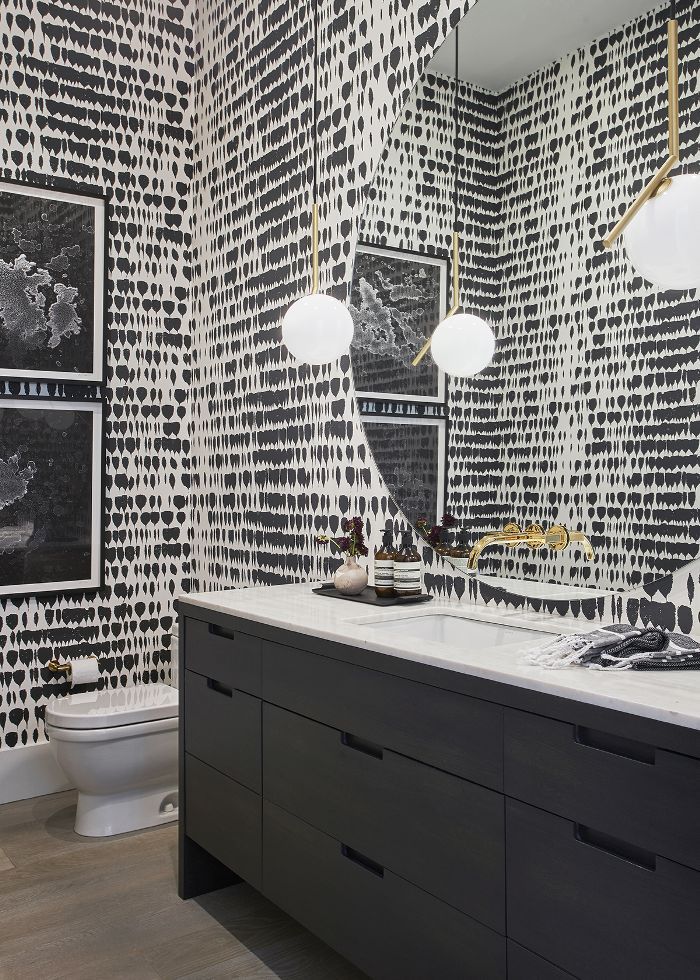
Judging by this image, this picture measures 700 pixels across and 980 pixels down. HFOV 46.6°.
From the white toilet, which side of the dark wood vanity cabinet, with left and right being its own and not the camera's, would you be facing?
right

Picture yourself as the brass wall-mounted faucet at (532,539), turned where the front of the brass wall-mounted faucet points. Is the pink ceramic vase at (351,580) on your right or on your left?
on your right

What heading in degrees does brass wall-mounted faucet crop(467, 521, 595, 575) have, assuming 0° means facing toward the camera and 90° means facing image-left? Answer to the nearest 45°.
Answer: approximately 45°

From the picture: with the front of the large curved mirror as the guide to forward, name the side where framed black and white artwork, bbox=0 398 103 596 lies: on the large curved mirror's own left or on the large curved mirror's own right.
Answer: on the large curved mirror's own right

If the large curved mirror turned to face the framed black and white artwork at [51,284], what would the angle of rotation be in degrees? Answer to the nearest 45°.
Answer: approximately 90° to its right

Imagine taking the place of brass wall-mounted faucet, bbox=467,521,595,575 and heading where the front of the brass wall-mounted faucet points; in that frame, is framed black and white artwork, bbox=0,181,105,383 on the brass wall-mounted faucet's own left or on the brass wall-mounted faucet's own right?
on the brass wall-mounted faucet's own right

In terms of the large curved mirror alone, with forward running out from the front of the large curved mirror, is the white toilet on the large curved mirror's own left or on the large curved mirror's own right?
on the large curved mirror's own right

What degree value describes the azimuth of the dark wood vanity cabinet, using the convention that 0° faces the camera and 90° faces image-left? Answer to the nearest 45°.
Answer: approximately 45°

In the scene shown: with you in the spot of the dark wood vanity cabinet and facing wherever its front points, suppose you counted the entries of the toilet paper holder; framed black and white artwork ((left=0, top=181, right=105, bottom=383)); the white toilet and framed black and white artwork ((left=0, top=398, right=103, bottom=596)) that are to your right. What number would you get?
4
